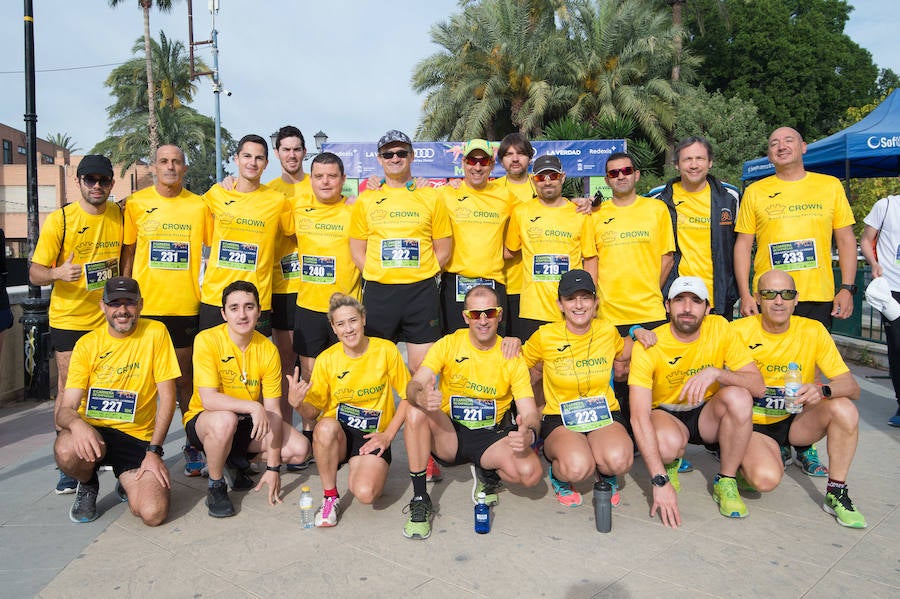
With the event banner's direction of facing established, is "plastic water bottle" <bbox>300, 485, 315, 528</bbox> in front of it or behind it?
in front

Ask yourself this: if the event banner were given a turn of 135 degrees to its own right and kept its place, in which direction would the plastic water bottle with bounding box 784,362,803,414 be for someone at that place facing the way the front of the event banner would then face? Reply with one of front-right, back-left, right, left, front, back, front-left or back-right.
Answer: back-left

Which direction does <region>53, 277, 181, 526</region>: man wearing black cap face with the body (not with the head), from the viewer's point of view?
toward the camera

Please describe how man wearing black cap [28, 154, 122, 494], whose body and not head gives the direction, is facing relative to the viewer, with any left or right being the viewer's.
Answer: facing the viewer and to the right of the viewer

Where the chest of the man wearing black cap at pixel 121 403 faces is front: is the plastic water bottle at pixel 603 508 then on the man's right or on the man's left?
on the man's left

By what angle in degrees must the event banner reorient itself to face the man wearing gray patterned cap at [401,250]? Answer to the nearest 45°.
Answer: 0° — it already faces them

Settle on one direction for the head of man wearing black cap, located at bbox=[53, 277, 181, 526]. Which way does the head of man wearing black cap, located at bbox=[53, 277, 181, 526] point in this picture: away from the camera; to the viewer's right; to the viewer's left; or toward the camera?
toward the camera

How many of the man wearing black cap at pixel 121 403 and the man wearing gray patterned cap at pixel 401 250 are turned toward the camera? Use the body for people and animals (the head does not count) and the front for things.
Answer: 2

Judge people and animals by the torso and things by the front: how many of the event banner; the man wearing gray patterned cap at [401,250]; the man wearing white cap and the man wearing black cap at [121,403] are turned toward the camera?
4

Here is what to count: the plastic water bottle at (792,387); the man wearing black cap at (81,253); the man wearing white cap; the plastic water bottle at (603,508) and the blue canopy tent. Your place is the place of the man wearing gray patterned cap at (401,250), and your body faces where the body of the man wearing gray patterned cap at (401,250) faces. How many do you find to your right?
1

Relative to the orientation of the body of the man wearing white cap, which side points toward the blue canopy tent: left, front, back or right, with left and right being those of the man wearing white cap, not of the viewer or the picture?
back

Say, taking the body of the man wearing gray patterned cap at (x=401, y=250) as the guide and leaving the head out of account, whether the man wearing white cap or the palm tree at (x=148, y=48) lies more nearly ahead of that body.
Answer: the man wearing white cap

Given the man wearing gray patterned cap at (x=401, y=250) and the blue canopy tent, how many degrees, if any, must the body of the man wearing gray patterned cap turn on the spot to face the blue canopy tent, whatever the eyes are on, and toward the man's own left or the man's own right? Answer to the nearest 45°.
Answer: approximately 135° to the man's own left

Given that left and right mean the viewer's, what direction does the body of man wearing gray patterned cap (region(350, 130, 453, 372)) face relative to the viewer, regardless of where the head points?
facing the viewer

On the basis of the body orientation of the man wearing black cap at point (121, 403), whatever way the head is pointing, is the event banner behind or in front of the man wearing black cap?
behind

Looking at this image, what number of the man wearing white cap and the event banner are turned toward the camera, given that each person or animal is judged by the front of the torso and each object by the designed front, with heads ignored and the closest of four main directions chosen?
2

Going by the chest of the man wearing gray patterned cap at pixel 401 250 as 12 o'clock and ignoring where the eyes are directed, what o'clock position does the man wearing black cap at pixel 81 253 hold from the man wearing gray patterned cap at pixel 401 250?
the man wearing black cap at pixel 81 253 is roughly at 3 o'clock from the man wearing gray patterned cap at pixel 401 250.
